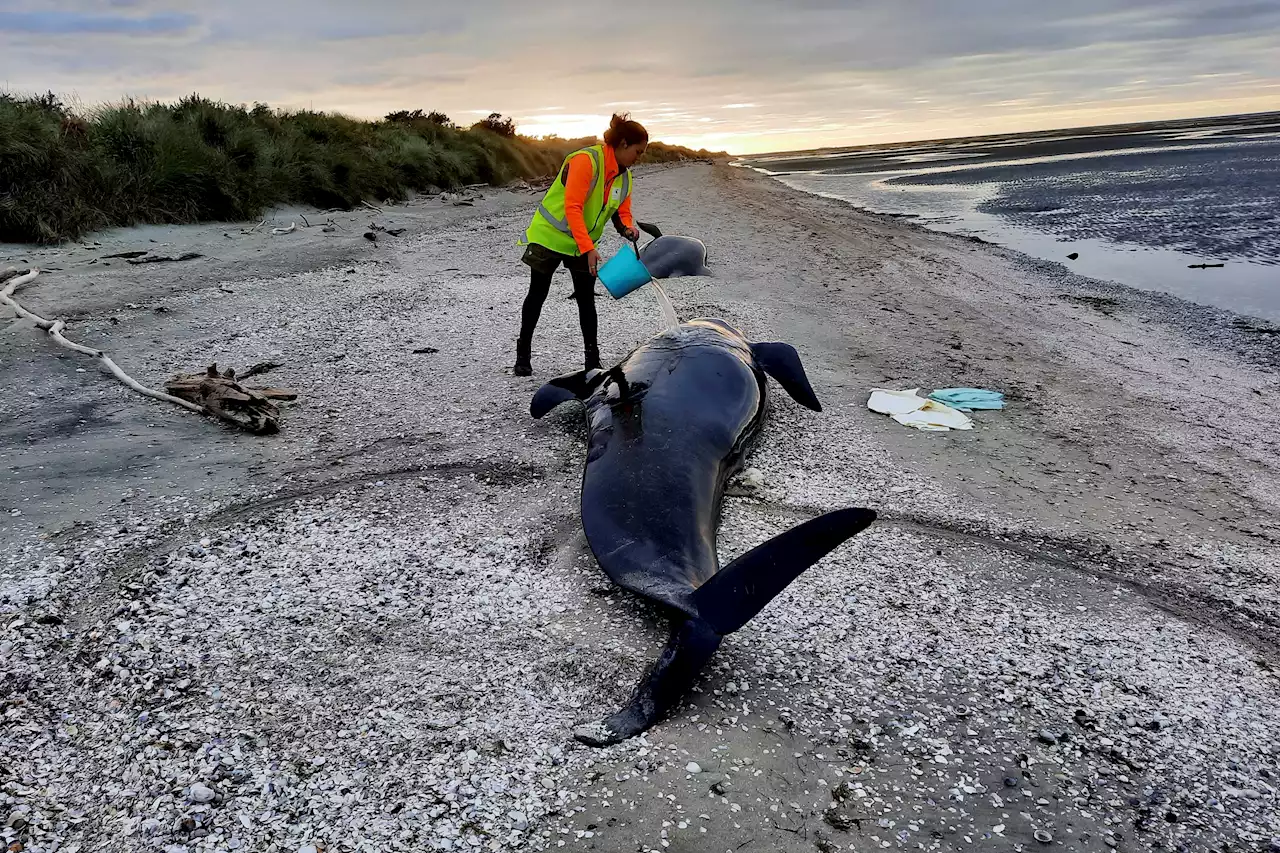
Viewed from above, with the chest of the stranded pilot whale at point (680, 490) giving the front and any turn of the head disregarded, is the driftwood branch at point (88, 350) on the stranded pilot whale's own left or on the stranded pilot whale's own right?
on the stranded pilot whale's own left

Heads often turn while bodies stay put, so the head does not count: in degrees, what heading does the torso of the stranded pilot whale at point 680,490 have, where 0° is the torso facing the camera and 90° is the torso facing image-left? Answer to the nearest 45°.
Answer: approximately 180°

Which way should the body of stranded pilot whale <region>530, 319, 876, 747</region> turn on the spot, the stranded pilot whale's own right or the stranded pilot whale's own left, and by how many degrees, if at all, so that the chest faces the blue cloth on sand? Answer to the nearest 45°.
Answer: approximately 45° to the stranded pilot whale's own right

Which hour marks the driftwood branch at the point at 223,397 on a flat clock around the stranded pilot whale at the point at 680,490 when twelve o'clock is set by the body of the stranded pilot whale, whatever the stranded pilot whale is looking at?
The driftwood branch is roughly at 10 o'clock from the stranded pilot whale.
